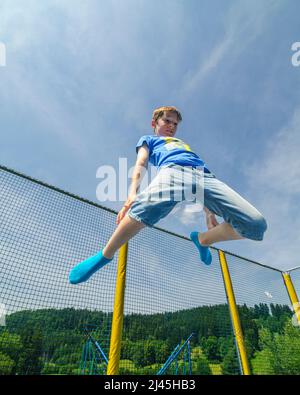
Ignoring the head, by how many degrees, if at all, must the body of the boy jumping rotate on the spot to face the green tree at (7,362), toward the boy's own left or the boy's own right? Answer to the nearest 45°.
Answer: approximately 180°

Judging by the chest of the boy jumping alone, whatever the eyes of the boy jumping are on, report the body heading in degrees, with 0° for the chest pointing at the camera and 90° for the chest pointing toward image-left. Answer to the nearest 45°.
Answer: approximately 315°

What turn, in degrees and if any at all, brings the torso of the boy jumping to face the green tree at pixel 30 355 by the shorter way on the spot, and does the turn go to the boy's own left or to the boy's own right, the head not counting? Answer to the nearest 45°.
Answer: approximately 180°
